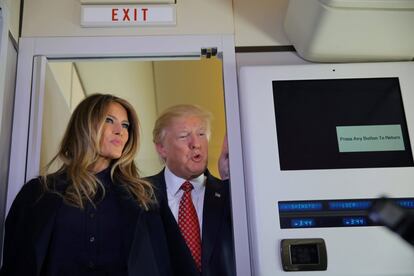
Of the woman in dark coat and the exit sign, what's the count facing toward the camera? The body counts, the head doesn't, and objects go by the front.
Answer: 2

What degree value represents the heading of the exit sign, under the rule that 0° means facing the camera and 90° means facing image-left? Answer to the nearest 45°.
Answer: approximately 0°

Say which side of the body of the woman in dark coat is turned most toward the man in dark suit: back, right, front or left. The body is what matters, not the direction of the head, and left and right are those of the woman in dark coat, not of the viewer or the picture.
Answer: left

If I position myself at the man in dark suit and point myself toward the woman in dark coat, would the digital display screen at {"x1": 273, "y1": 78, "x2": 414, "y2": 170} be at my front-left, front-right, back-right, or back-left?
back-left

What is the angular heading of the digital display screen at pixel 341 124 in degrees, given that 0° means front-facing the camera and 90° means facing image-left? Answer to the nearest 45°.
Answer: approximately 0°

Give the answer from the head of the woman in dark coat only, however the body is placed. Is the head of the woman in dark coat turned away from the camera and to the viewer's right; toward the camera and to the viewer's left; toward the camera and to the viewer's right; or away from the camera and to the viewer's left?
toward the camera and to the viewer's right
